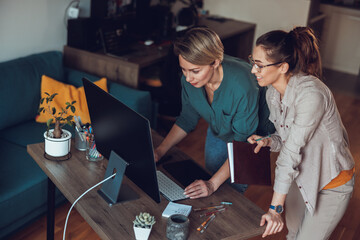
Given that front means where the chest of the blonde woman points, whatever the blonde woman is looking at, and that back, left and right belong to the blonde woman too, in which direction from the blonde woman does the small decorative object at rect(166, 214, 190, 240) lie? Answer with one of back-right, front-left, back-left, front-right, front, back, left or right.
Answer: front-left

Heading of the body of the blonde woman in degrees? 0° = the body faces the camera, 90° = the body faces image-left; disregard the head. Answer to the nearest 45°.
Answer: approximately 45°

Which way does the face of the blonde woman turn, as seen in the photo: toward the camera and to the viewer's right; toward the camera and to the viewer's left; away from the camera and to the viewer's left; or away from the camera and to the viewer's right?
toward the camera and to the viewer's left

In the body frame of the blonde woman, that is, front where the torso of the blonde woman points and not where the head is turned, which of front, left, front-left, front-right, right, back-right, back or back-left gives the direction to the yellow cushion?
right

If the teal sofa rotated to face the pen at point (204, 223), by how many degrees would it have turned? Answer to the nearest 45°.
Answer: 0° — it already faces it

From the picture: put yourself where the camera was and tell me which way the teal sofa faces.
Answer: facing the viewer and to the right of the viewer

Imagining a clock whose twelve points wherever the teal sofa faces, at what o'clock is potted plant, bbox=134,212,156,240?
The potted plant is roughly at 1 o'clock from the teal sofa.

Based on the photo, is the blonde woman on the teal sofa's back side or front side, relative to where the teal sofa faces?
on the front side
